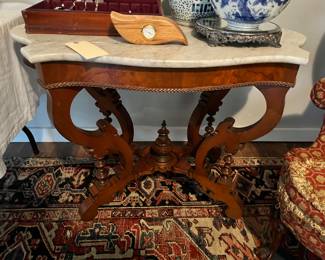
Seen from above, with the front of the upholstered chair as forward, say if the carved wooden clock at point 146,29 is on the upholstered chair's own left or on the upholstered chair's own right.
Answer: on the upholstered chair's own right

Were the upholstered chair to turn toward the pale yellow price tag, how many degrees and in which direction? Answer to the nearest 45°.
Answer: approximately 45° to its right

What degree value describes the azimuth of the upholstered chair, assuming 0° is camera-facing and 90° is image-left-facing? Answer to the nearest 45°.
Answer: approximately 45°

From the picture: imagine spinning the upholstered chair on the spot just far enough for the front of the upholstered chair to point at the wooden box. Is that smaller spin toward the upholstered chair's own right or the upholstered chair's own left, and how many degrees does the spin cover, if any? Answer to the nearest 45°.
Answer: approximately 45° to the upholstered chair's own right

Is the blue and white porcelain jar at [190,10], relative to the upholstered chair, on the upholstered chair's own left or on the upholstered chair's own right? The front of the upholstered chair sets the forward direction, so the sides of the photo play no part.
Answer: on the upholstered chair's own right
